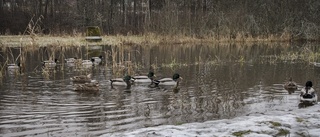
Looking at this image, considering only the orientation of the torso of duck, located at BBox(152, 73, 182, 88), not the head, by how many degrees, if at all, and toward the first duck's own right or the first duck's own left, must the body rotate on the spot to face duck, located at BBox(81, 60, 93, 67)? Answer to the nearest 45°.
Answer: approximately 135° to the first duck's own left

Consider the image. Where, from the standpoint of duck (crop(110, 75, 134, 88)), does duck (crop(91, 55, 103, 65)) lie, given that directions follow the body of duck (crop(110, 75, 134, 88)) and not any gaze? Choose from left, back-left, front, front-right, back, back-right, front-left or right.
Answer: left

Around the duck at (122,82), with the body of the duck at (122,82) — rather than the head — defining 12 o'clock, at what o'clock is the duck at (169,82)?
the duck at (169,82) is roughly at 12 o'clock from the duck at (122,82).

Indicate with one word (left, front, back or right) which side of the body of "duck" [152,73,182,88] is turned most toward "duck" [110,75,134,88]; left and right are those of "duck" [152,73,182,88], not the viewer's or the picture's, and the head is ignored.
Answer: back

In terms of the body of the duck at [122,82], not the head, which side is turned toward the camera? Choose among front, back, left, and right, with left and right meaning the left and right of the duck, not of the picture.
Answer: right

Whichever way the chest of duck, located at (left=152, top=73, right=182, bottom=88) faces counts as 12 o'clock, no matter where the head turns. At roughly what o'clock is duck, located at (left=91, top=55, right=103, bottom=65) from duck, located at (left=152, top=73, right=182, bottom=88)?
duck, located at (left=91, top=55, right=103, bottom=65) is roughly at 8 o'clock from duck, located at (left=152, top=73, right=182, bottom=88).

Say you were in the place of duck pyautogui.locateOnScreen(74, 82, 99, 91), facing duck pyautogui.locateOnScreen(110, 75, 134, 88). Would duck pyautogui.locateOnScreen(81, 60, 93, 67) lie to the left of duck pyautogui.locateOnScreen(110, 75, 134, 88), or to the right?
left

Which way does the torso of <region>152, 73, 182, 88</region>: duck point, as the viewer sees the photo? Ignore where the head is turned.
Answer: to the viewer's right

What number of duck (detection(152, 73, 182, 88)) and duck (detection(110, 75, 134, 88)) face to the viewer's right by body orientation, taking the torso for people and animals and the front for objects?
2

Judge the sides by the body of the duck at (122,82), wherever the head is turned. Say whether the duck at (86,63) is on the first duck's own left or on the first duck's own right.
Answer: on the first duck's own left
